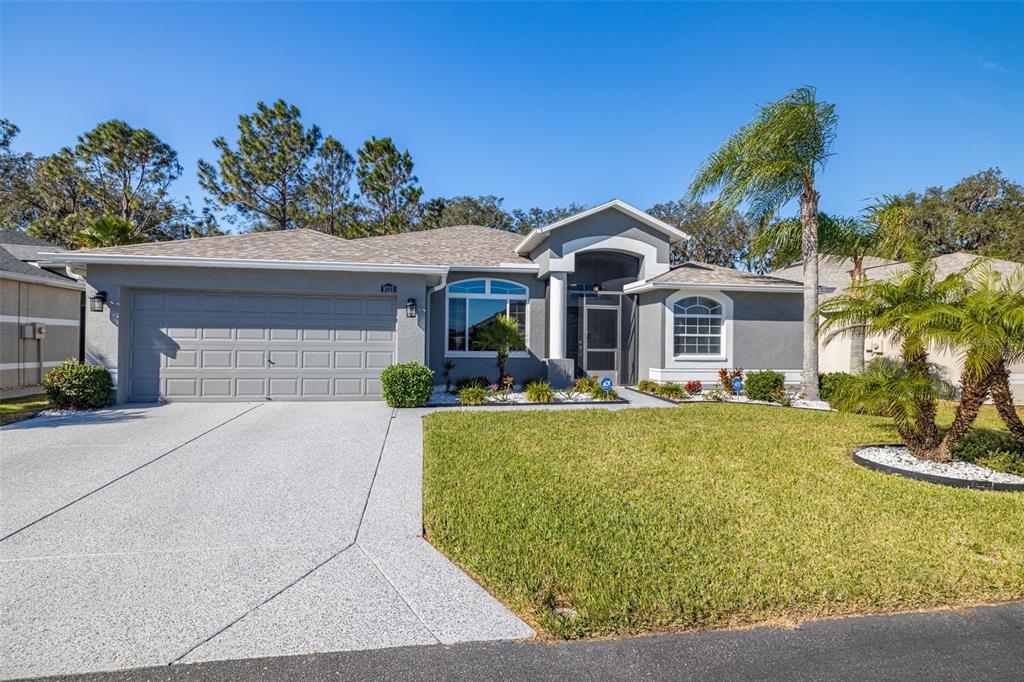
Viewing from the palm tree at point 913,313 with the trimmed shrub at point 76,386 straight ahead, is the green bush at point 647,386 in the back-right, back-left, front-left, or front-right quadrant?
front-right

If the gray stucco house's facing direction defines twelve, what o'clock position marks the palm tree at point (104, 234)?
The palm tree is roughly at 4 o'clock from the gray stucco house.

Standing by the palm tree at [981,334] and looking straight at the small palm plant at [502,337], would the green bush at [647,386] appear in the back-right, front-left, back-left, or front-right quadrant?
front-right

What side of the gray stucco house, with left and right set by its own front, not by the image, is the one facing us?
front

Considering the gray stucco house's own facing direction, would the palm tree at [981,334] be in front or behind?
in front

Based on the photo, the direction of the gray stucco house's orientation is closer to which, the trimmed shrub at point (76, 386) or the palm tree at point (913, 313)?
the palm tree

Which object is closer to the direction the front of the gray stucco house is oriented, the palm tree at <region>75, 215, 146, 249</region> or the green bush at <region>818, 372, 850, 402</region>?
the green bush

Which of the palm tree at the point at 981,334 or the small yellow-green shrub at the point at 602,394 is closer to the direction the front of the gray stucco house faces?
the palm tree

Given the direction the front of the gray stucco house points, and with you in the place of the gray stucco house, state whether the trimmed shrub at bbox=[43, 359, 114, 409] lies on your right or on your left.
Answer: on your right

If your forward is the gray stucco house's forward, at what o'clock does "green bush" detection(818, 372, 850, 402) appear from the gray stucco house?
The green bush is roughly at 9 o'clock from the gray stucco house.

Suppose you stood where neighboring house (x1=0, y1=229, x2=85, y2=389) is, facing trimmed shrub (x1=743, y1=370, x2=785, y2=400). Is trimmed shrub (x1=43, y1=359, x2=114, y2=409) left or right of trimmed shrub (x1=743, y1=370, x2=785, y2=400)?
right

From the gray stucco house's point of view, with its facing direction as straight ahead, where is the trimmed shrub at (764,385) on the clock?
The trimmed shrub is roughly at 9 o'clock from the gray stucco house.

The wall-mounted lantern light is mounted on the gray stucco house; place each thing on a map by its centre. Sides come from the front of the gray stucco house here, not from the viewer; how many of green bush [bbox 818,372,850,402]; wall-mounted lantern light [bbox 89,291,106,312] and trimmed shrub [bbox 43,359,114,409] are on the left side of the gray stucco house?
1
